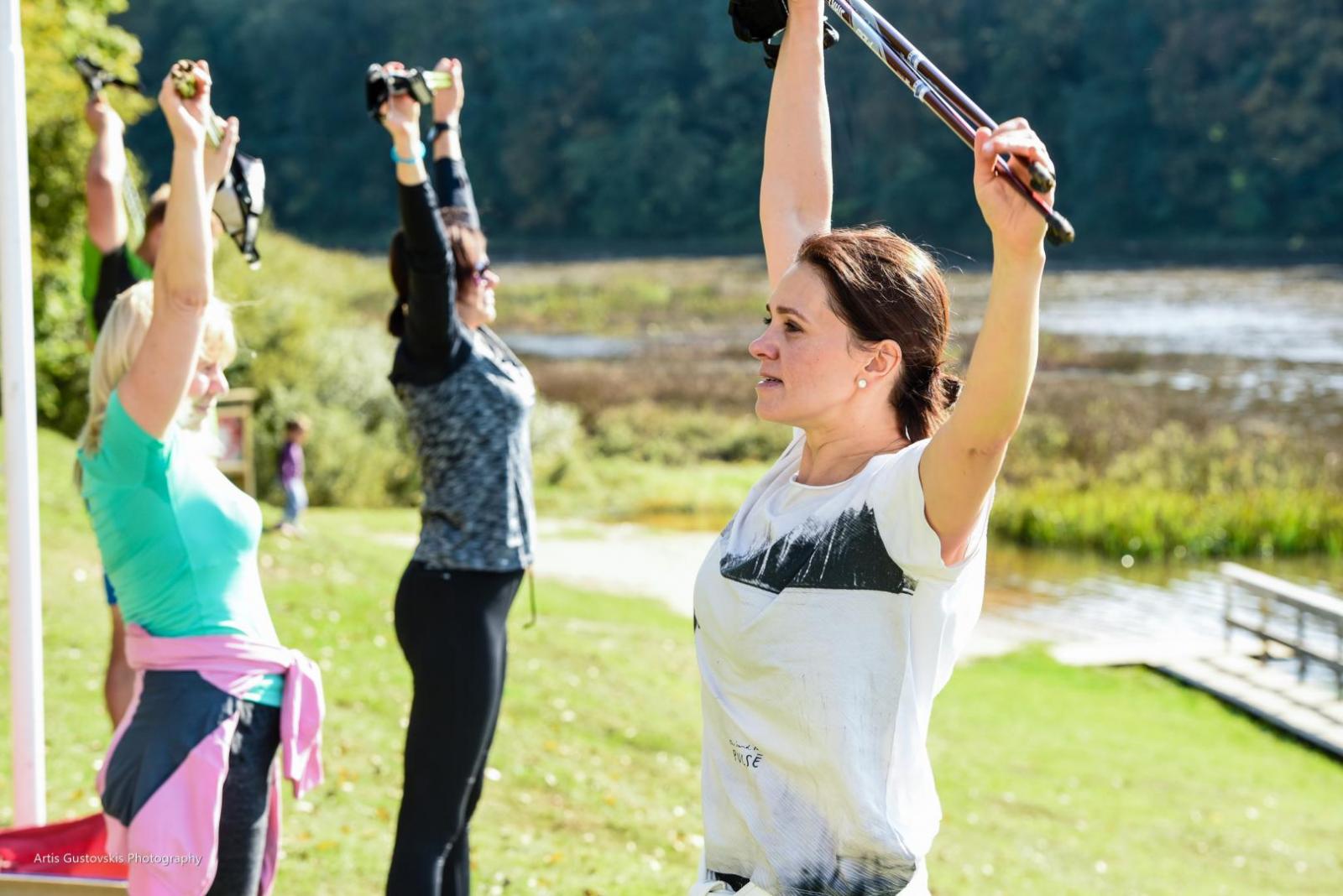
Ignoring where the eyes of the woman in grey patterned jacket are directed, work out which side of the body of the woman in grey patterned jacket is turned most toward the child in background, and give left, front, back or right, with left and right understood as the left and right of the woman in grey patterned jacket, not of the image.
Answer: left

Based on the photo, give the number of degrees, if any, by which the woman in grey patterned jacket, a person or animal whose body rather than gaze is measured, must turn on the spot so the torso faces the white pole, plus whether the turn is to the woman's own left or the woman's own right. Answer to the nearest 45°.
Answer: approximately 180°

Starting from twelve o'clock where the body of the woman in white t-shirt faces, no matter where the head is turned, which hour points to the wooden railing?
The wooden railing is roughly at 5 o'clock from the woman in white t-shirt.

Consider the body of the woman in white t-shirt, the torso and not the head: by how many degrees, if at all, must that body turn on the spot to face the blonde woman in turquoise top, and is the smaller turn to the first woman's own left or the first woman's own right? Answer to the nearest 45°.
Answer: approximately 90° to the first woman's own right

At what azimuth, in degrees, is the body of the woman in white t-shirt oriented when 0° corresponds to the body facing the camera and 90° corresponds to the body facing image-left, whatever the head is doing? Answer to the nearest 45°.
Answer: approximately 45°

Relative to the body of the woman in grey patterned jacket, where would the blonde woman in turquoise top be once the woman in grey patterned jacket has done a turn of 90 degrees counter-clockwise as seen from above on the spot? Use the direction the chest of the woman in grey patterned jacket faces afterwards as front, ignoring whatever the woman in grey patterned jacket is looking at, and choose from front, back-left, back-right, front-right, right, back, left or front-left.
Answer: back-left

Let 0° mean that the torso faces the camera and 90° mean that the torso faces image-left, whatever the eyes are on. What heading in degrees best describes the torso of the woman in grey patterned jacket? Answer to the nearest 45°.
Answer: approximately 270°

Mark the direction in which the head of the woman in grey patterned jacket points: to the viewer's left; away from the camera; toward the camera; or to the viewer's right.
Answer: to the viewer's right

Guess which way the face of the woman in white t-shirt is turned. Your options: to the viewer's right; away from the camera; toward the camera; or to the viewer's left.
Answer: to the viewer's left

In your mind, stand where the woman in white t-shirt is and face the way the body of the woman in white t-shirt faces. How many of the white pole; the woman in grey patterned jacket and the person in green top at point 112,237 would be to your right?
3
